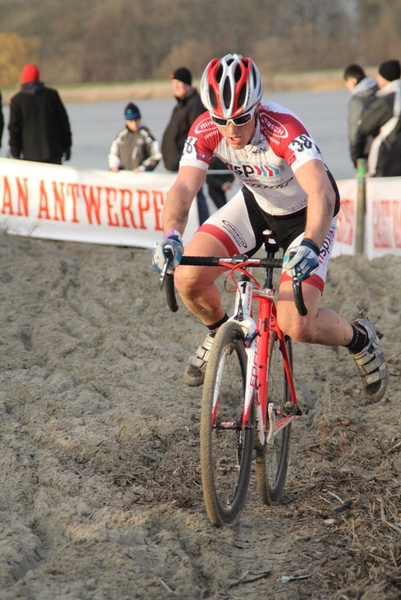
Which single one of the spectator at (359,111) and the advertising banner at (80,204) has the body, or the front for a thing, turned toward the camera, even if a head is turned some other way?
the advertising banner

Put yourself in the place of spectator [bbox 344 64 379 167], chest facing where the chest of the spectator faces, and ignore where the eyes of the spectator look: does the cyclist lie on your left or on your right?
on your left

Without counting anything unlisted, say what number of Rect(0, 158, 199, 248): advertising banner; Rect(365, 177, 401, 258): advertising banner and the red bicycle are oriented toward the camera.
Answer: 3

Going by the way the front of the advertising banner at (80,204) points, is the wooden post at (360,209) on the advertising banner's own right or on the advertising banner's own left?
on the advertising banner's own left

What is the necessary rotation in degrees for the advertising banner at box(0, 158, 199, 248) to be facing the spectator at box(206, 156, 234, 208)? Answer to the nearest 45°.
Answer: approximately 90° to its left

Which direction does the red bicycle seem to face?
toward the camera

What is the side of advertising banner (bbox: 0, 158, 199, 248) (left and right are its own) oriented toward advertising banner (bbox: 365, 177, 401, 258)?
left

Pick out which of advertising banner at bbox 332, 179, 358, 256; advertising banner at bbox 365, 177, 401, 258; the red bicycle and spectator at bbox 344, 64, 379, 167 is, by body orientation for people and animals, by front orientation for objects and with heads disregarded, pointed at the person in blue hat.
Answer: the spectator

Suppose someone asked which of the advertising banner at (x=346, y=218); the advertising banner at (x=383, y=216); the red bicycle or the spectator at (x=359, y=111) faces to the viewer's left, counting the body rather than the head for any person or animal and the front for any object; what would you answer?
the spectator

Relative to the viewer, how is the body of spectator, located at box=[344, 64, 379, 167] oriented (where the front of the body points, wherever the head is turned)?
to the viewer's left

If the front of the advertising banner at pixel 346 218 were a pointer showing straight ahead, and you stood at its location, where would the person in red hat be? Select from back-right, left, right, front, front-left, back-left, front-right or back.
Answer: right

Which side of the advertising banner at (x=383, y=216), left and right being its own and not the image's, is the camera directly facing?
front

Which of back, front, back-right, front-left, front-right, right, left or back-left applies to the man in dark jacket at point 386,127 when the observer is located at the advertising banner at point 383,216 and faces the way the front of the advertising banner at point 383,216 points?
back

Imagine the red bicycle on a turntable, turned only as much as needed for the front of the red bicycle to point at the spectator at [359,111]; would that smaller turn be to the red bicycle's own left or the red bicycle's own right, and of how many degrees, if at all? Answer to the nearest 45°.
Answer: approximately 180°
